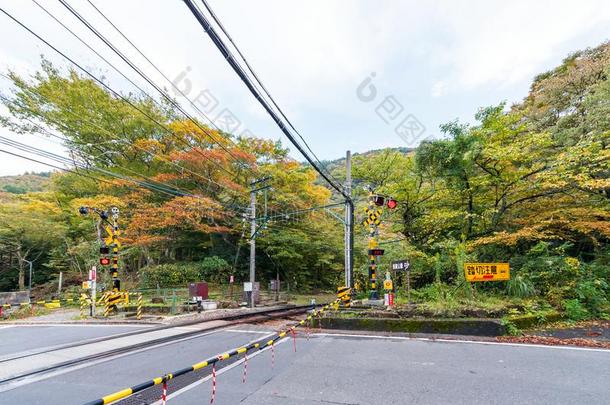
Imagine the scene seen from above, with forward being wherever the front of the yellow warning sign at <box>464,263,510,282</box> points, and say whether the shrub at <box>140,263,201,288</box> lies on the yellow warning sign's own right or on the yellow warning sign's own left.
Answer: on the yellow warning sign's own right

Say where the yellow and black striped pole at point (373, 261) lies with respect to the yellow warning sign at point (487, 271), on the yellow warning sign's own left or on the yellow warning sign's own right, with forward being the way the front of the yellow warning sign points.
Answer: on the yellow warning sign's own right

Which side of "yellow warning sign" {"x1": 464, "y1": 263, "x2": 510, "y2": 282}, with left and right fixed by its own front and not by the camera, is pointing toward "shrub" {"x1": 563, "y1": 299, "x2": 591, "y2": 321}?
left

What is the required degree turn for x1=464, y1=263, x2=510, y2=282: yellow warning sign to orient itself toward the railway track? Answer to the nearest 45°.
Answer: approximately 45° to its right

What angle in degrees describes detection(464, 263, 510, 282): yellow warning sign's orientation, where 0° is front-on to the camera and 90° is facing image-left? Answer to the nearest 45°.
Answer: approximately 0°
